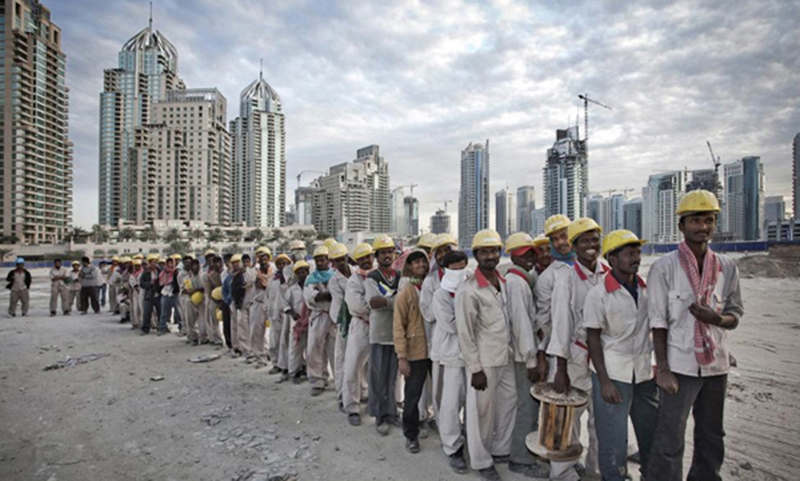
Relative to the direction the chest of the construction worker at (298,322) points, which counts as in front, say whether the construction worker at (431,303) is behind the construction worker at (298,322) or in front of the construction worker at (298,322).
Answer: in front

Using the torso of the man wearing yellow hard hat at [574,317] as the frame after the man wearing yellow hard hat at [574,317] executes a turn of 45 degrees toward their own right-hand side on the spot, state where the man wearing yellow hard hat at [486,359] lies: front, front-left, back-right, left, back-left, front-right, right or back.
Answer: right

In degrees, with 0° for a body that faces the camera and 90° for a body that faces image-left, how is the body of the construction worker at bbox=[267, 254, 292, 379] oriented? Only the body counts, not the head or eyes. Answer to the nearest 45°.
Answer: approximately 315°

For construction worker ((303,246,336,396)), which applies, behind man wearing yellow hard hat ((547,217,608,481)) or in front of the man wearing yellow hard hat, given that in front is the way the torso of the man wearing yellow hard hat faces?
behind

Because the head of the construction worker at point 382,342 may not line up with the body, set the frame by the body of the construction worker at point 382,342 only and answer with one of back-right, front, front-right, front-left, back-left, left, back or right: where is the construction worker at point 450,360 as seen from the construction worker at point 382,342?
front-left

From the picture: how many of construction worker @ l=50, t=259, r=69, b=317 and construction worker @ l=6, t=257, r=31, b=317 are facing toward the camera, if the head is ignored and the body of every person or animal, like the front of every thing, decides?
2
